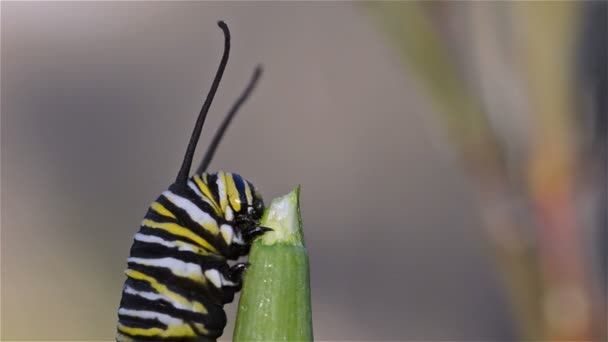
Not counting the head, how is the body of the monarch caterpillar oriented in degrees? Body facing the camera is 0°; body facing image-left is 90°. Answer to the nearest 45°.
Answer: approximately 270°
